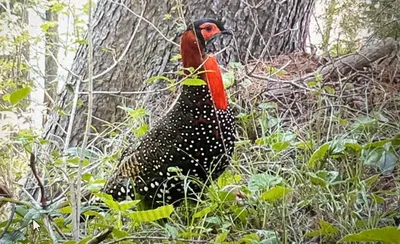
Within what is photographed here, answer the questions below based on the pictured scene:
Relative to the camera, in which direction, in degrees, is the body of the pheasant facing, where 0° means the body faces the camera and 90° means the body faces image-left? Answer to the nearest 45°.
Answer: approximately 270°

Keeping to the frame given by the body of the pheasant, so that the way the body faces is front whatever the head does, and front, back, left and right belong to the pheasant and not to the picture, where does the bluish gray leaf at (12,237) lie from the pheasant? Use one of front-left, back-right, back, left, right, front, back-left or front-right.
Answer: back-right

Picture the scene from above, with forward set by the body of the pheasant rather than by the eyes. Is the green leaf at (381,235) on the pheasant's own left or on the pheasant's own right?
on the pheasant's own right

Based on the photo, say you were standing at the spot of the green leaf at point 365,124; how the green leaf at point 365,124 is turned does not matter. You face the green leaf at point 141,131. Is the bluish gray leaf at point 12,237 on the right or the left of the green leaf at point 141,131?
left

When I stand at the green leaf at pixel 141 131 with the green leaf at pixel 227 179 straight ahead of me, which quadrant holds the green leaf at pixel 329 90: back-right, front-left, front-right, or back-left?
front-left

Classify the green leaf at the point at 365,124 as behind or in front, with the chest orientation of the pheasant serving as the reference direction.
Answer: in front

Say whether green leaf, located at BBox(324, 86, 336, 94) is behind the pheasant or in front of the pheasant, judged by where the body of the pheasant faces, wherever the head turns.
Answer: in front

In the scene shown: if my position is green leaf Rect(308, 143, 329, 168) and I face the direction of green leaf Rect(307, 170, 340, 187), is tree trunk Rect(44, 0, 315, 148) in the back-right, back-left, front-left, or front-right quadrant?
back-right
